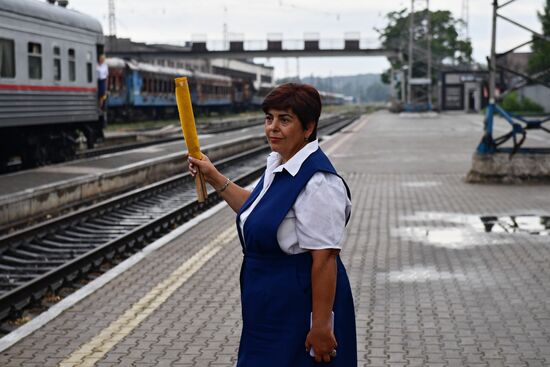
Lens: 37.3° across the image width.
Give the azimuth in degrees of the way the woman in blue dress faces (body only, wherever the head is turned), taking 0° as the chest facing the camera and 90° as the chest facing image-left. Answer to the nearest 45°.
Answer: approximately 45°

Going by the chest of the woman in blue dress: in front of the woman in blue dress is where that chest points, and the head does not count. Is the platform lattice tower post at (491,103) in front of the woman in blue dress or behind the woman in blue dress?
behind

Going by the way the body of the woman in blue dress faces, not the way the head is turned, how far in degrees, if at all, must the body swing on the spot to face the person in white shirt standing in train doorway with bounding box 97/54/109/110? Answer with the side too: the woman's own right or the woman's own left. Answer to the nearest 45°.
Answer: approximately 135° to the woman's own right

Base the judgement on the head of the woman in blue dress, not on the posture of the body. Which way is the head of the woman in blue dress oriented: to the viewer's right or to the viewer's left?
to the viewer's left

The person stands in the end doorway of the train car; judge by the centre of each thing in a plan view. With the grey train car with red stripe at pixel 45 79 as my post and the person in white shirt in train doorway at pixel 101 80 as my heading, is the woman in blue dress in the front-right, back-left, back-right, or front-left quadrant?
back-right

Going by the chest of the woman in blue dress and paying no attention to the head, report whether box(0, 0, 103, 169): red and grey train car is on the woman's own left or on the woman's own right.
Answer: on the woman's own right
